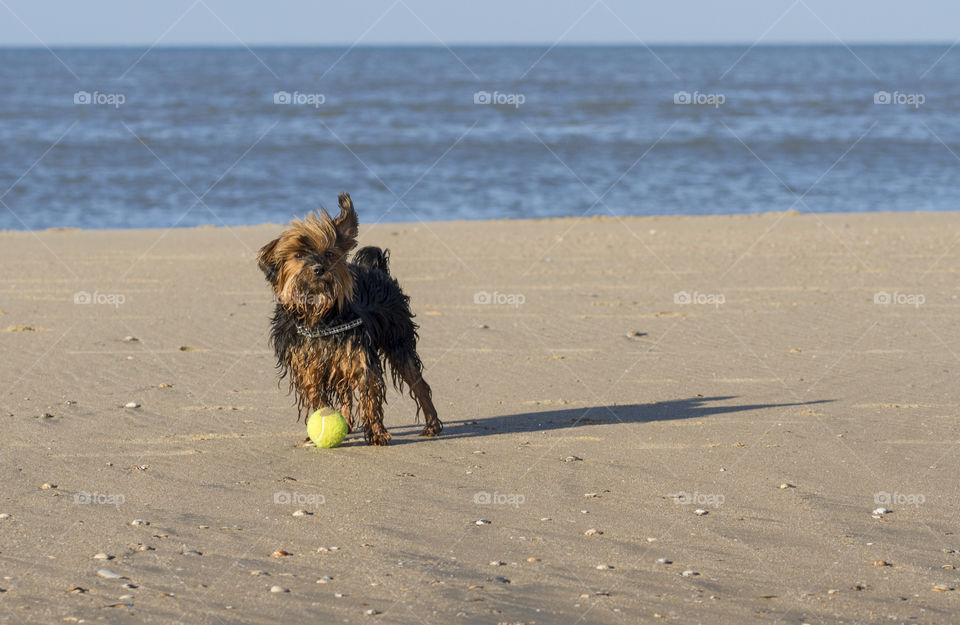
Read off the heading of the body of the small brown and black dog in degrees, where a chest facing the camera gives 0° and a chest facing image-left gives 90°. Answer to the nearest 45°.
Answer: approximately 45°
